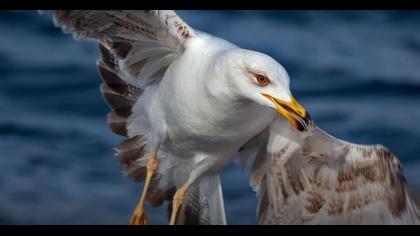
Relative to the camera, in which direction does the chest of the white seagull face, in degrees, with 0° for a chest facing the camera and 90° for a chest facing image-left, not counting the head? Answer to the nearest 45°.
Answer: approximately 315°
